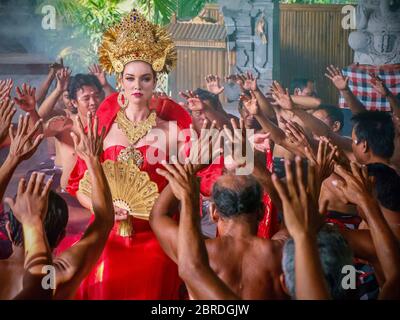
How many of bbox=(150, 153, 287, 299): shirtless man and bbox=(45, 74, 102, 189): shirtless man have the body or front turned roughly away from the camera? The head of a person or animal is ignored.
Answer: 1

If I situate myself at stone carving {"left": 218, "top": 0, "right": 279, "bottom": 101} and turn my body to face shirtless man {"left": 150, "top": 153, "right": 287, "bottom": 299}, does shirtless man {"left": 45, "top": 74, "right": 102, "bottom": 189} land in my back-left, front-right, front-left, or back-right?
front-right

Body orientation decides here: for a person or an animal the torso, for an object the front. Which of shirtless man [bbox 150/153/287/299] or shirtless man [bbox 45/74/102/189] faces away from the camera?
shirtless man [bbox 150/153/287/299]

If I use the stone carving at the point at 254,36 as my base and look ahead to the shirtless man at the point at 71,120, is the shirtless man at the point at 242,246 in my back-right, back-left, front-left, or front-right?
front-left

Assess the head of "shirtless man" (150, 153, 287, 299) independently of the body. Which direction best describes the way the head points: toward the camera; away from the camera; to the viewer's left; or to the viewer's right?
away from the camera

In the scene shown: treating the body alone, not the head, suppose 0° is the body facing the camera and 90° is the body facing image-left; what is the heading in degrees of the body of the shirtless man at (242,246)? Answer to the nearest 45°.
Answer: approximately 180°

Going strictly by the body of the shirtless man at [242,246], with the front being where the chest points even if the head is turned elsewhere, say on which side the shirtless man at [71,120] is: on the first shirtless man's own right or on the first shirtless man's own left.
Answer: on the first shirtless man's own left

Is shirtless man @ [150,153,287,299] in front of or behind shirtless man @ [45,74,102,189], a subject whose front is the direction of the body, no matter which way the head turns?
in front

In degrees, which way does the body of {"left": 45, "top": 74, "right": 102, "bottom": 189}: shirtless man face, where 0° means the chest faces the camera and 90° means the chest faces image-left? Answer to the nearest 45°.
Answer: approximately 315°
